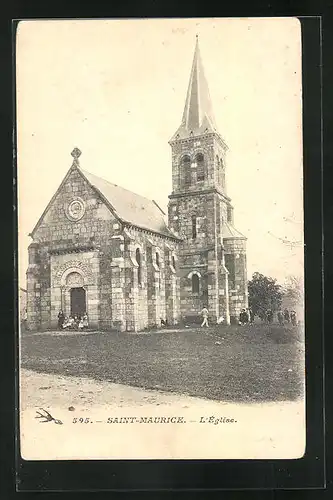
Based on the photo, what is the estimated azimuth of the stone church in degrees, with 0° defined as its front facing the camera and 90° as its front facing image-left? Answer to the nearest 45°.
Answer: approximately 45°
